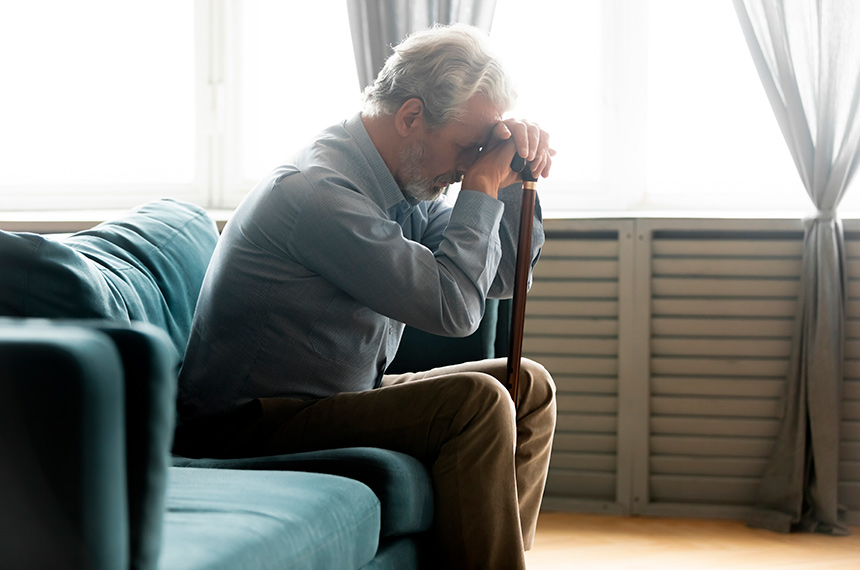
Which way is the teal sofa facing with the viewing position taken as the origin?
facing to the right of the viewer

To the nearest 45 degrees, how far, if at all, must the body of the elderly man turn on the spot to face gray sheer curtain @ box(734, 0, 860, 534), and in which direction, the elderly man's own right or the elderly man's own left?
approximately 45° to the elderly man's own left

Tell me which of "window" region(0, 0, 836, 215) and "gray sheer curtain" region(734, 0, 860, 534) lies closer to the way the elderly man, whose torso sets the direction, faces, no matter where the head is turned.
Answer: the gray sheer curtain

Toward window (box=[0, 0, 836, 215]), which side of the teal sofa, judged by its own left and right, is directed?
left

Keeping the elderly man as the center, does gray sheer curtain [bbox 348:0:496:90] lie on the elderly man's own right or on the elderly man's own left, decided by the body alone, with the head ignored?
on the elderly man's own left

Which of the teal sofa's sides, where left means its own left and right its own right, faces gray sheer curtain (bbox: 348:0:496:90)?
left

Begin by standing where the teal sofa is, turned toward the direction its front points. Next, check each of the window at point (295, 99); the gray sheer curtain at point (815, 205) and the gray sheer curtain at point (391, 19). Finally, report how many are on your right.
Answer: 0

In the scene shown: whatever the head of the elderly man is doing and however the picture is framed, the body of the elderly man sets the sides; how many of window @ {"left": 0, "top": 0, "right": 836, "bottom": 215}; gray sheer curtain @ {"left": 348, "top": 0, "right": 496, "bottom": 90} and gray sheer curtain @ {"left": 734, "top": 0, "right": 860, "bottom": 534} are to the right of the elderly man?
0

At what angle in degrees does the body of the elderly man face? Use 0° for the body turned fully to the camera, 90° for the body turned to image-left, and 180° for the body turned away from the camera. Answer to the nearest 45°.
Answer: approximately 270°
